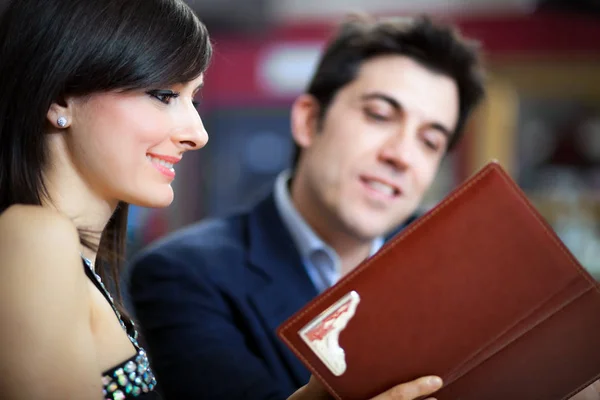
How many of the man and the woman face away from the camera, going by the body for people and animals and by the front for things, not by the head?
0

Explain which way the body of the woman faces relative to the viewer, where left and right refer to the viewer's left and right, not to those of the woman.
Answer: facing to the right of the viewer

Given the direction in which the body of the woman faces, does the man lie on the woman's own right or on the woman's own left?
on the woman's own left

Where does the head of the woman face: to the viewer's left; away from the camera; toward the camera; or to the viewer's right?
to the viewer's right

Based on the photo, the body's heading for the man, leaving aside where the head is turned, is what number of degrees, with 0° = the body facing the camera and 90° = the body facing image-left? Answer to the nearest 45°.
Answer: approximately 315°

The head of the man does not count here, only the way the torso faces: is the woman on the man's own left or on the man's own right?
on the man's own right

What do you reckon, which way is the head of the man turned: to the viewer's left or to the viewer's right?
to the viewer's right
